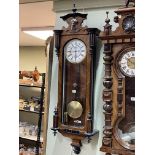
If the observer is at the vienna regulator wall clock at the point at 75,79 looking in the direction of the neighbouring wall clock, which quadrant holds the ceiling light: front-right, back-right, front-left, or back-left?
back-left

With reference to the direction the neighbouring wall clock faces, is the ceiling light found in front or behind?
behind

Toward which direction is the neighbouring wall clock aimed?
toward the camera
